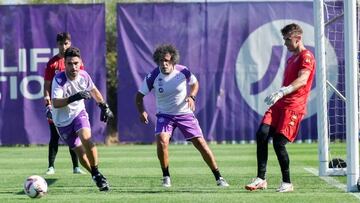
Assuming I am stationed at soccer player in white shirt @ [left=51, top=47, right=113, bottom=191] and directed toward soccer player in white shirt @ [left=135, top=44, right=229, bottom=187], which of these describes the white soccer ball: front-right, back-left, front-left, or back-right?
back-right

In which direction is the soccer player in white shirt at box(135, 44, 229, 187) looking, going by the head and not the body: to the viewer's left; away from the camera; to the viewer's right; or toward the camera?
toward the camera

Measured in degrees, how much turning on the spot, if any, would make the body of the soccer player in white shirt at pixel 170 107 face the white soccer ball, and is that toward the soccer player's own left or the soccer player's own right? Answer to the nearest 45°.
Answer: approximately 45° to the soccer player's own right

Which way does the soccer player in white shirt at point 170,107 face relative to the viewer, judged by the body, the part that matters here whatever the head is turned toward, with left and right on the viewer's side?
facing the viewer

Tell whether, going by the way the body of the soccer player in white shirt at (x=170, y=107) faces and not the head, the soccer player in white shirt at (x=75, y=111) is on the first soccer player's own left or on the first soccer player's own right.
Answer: on the first soccer player's own right

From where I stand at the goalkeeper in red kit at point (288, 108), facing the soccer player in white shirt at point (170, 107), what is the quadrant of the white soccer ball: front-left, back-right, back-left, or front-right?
front-left

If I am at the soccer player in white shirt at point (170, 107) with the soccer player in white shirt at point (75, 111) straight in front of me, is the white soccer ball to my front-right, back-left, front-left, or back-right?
front-left

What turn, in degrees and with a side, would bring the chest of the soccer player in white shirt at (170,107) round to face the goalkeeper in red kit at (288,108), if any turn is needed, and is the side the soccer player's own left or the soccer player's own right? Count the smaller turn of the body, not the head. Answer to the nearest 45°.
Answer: approximately 45° to the soccer player's own left
